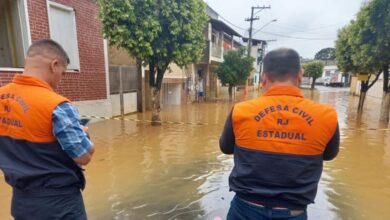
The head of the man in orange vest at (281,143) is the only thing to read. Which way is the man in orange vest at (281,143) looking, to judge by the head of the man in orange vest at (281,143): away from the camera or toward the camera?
away from the camera

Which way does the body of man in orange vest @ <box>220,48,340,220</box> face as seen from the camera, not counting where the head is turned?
away from the camera

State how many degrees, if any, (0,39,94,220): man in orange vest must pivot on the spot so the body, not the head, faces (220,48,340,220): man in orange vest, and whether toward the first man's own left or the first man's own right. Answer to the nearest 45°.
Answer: approximately 90° to the first man's own right

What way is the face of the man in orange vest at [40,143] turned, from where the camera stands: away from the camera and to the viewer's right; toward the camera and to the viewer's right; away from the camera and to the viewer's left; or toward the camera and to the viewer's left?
away from the camera and to the viewer's right

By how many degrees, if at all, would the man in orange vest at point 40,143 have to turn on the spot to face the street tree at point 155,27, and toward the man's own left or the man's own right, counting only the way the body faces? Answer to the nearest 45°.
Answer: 0° — they already face it

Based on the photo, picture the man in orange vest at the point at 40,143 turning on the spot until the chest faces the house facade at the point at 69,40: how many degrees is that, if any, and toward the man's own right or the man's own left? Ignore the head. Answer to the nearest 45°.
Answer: approximately 45° to the man's own left

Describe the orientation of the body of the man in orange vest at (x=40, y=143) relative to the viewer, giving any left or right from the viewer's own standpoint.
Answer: facing away from the viewer and to the right of the viewer

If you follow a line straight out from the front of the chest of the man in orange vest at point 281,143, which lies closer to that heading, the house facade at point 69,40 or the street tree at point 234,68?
the street tree
